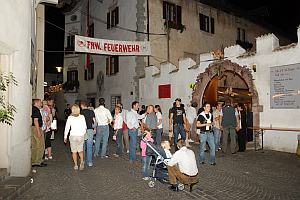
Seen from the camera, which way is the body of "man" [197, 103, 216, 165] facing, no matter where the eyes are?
toward the camera

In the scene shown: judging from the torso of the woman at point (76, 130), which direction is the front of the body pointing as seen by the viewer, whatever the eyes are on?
away from the camera

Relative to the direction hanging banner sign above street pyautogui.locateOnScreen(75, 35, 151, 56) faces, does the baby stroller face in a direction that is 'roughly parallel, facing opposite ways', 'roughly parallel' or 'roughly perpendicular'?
roughly perpendicular

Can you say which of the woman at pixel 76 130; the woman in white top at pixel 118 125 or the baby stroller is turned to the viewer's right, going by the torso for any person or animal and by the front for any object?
the baby stroller

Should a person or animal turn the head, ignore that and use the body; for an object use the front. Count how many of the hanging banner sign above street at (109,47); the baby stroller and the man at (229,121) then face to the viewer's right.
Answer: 1

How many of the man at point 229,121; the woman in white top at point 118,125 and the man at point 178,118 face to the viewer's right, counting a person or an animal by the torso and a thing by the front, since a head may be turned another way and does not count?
0

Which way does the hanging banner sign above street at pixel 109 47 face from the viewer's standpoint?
toward the camera

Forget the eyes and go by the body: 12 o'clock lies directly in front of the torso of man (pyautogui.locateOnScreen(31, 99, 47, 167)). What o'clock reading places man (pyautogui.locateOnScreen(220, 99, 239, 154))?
man (pyautogui.locateOnScreen(220, 99, 239, 154)) is roughly at 12 o'clock from man (pyautogui.locateOnScreen(31, 99, 47, 167)).
